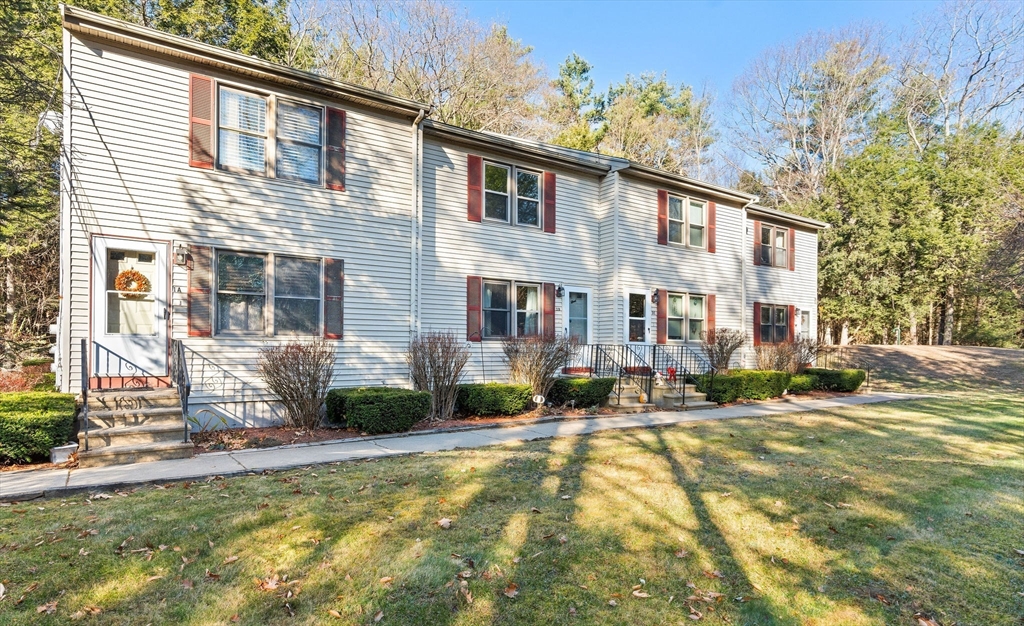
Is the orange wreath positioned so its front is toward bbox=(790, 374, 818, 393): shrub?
no

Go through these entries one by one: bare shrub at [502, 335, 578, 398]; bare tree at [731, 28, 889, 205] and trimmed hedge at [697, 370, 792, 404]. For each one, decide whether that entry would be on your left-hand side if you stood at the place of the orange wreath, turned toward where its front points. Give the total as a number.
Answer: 3

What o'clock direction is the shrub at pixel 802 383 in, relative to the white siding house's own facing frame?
The shrub is roughly at 10 o'clock from the white siding house.

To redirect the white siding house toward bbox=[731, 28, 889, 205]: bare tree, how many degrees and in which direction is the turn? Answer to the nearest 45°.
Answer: approximately 90° to its left

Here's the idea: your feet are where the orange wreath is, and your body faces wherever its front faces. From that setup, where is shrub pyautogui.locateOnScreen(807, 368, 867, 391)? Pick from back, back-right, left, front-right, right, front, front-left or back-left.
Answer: left

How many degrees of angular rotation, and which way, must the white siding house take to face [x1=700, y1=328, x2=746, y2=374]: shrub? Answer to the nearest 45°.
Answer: approximately 45° to its left

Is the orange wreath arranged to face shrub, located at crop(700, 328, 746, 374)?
no

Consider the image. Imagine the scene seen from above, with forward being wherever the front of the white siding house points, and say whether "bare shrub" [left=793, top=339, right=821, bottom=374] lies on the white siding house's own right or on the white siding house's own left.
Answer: on the white siding house's own left

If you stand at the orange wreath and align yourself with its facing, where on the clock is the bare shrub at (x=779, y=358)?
The bare shrub is roughly at 9 o'clock from the orange wreath.

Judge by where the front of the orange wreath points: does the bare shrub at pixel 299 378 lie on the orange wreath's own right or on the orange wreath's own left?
on the orange wreath's own left

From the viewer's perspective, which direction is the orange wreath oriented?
toward the camera

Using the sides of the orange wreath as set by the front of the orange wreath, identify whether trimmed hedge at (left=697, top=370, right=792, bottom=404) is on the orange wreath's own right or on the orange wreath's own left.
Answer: on the orange wreath's own left

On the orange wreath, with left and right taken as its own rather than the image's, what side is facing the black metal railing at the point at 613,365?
left

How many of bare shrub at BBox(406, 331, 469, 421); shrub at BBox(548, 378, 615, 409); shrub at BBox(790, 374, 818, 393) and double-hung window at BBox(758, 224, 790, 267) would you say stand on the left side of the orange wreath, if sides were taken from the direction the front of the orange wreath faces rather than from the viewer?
4

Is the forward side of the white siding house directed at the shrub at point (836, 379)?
no

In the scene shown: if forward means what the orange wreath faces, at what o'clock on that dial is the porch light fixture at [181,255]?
The porch light fixture is roughly at 9 o'clock from the orange wreath.
